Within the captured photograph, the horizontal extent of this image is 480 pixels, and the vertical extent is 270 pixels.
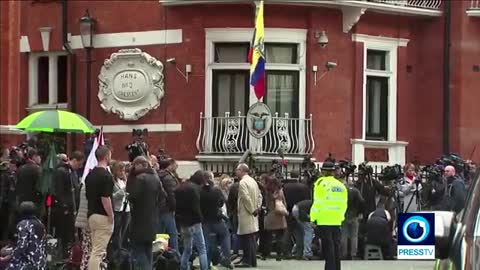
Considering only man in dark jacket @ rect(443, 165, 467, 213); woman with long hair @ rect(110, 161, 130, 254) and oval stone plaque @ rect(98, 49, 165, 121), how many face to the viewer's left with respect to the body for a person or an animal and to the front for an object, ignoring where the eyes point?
1

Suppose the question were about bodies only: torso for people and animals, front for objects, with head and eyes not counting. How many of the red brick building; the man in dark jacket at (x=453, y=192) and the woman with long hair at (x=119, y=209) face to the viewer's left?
1

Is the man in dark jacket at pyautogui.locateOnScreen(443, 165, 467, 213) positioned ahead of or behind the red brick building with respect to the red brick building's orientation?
ahead

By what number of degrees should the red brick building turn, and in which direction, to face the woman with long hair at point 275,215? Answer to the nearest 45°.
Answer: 0° — it already faces them

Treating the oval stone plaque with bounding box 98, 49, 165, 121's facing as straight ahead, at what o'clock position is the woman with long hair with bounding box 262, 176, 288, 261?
The woman with long hair is roughly at 11 o'clock from the oval stone plaque.

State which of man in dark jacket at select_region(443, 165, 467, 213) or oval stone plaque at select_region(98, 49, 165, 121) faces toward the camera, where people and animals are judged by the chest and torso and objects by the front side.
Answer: the oval stone plaque

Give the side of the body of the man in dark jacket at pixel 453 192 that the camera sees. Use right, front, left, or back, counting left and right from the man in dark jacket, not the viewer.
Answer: left

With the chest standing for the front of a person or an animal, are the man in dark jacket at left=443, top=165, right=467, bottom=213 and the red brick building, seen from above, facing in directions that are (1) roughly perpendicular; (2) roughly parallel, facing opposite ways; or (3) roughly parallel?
roughly perpendicular

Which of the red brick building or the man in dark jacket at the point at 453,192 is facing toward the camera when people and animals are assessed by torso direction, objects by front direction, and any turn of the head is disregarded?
the red brick building

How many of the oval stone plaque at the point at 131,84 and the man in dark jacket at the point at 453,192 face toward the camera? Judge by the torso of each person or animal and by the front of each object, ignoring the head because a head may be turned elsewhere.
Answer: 1

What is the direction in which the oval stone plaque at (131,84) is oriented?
toward the camera

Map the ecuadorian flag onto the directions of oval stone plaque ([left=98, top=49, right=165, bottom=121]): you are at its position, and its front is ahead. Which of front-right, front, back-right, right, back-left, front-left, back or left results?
front-left

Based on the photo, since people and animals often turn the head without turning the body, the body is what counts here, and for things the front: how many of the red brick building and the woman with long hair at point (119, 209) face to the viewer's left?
0
